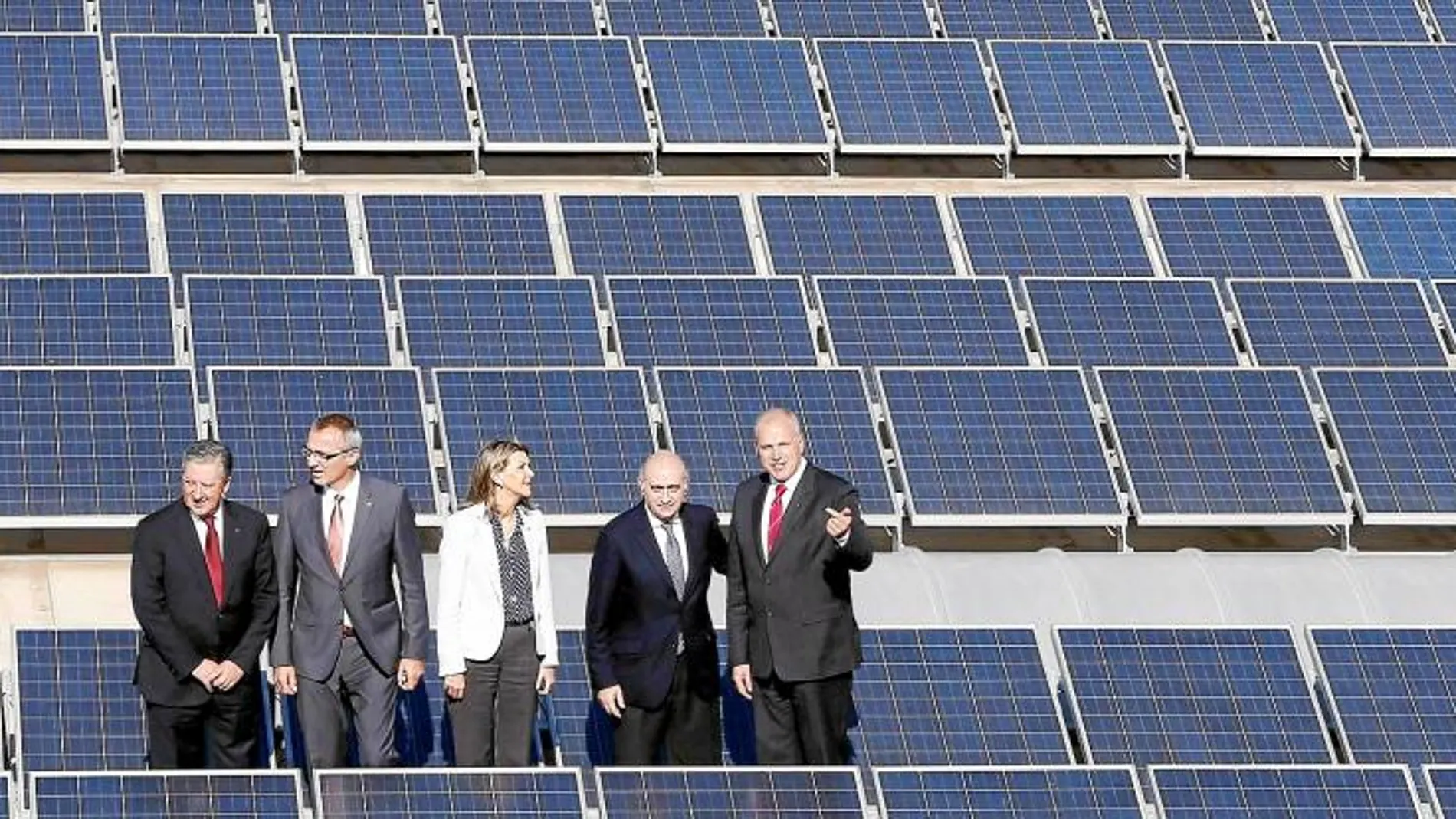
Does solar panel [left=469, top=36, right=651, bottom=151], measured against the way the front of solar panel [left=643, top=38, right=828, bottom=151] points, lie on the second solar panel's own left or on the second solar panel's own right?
on the second solar panel's own right

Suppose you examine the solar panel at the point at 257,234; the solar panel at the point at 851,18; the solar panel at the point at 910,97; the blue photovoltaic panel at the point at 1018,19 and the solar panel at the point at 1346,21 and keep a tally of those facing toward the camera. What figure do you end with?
5

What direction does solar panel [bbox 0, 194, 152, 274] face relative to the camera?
toward the camera

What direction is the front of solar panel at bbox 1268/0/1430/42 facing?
toward the camera

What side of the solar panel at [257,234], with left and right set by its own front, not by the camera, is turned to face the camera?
front

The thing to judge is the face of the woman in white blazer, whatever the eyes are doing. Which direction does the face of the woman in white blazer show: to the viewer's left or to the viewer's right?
to the viewer's right

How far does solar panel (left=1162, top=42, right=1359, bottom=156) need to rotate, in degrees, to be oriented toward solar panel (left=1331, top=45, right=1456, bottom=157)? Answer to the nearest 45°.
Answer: approximately 135° to its left

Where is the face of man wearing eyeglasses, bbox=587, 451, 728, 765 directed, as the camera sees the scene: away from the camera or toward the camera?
toward the camera
